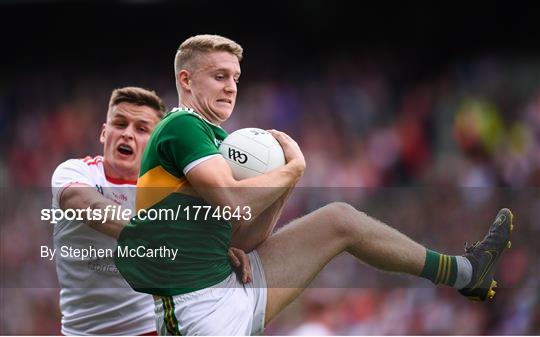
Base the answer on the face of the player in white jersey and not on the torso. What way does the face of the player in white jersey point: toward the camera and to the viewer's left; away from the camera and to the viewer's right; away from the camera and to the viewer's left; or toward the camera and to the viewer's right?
toward the camera and to the viewer's right

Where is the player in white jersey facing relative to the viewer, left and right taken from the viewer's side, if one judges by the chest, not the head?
facing the viewer and to the right of the viewer
